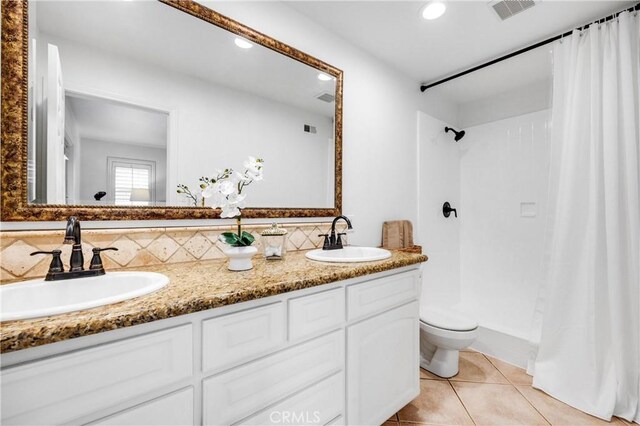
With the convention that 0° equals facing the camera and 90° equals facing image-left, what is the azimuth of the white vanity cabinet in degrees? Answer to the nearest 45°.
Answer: approximately 315°

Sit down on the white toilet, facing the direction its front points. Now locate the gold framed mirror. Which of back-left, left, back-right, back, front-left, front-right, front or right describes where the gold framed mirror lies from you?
right

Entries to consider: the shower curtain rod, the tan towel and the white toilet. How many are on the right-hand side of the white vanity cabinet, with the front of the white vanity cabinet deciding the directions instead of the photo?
0

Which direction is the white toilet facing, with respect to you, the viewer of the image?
facing the viewer and to the right of the viewer

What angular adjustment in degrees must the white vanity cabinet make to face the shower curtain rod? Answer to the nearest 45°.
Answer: approximately 45° to its left

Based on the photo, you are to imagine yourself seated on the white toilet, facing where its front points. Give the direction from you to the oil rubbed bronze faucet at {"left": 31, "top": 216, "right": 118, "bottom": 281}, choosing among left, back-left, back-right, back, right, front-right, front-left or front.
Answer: right

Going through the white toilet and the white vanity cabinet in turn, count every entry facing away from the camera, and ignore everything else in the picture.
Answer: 0

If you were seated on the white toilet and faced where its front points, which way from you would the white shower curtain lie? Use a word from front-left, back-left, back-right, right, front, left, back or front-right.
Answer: front-left

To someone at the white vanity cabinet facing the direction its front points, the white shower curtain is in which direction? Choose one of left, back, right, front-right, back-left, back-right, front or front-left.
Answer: front-left
